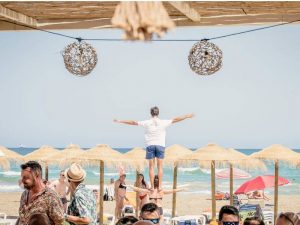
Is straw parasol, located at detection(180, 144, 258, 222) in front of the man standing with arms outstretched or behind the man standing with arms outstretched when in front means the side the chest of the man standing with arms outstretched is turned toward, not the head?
in front

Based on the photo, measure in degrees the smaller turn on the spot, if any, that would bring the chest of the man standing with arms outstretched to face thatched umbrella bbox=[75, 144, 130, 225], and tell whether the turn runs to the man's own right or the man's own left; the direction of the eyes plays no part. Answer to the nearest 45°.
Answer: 0° — they already face it

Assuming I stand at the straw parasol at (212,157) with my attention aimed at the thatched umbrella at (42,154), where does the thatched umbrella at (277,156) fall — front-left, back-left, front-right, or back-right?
back-right

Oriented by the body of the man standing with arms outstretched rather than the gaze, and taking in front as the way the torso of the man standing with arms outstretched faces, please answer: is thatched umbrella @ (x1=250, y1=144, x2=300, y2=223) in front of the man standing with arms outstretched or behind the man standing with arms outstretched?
in front

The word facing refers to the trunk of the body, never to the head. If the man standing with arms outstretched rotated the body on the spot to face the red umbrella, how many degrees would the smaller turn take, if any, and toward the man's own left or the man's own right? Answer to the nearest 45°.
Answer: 0° — they already face it

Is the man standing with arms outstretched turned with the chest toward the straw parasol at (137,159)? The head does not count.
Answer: yes

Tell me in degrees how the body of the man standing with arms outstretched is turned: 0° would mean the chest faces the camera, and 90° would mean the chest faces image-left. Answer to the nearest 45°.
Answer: approximately 180°
